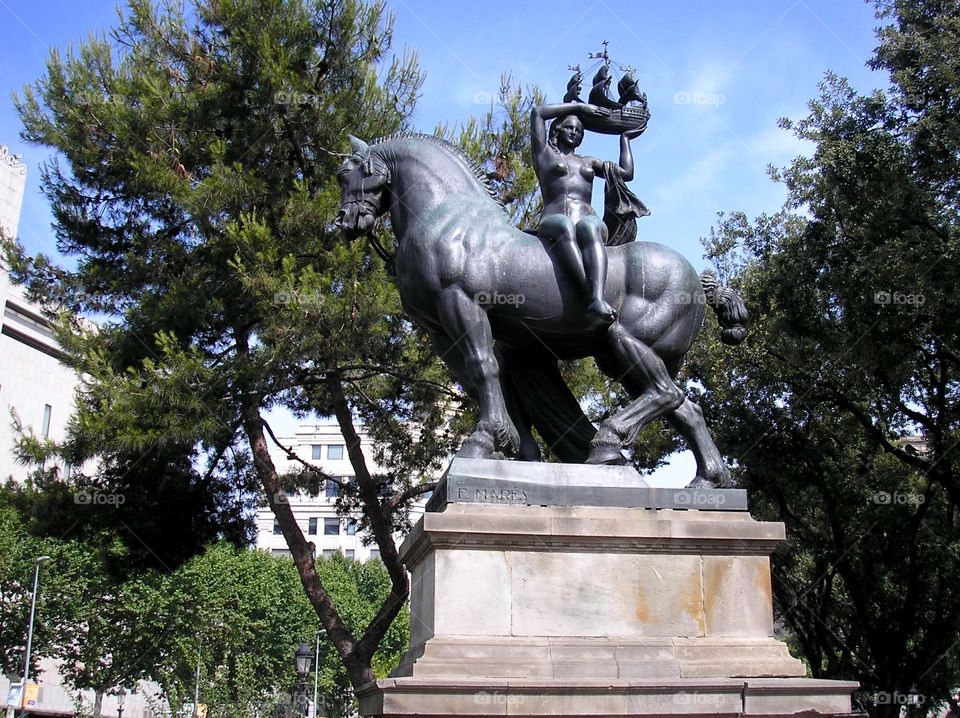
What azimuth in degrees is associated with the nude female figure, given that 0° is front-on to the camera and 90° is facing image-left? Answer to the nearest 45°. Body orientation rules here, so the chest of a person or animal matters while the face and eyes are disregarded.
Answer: approximately 0°

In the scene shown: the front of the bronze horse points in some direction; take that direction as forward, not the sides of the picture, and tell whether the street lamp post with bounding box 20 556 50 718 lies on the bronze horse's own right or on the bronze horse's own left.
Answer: on the bronze horse's own right

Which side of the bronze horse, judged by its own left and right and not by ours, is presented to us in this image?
left

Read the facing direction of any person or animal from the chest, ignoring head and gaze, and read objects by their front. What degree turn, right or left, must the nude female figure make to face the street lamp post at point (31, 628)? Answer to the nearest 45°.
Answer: approximately 135° to its right
